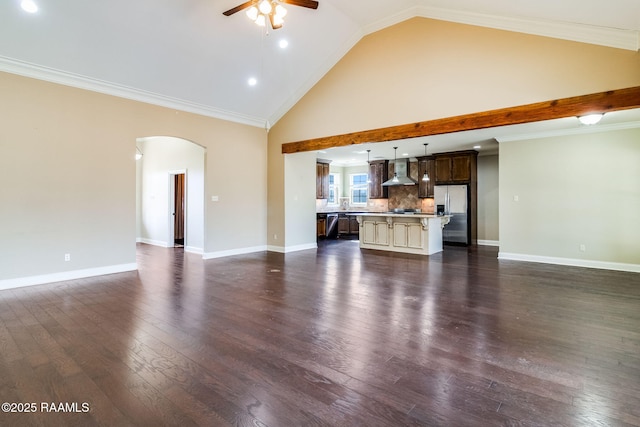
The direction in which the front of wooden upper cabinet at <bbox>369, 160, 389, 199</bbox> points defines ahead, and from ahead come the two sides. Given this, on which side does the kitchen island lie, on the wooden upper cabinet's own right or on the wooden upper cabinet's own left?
on the wooden upper cabinet's own left

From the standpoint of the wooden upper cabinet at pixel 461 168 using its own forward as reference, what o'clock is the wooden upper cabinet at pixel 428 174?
the wooden upper cabinet at pixel 428 174 is roughly at 4 o'clock from the wooden upper cabinet at pixel 461 168.

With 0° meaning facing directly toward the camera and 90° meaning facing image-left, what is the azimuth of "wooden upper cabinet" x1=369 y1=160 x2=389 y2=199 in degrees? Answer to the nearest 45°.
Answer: approximately 45°

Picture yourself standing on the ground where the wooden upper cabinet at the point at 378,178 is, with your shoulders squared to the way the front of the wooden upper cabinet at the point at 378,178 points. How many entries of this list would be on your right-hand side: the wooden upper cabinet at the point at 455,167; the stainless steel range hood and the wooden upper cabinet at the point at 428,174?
0

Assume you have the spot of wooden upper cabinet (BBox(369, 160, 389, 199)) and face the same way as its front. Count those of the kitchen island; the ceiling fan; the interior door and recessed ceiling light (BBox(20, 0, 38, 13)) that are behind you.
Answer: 0

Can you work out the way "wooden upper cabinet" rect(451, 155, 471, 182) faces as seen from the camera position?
facing the viewer

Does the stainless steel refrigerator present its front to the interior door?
no

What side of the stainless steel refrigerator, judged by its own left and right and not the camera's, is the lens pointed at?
front

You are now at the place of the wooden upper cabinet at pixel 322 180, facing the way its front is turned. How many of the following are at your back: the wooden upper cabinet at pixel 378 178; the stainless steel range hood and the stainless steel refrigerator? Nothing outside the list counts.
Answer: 0

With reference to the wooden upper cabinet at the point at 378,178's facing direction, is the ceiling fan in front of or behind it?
in front

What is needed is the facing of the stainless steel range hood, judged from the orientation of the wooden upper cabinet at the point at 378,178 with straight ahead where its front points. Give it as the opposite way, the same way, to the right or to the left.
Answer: the same way

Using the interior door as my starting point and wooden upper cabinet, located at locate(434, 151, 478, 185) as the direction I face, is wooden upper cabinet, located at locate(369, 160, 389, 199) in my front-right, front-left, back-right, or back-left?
front-left

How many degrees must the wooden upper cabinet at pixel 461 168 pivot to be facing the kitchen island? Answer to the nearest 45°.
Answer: approximately 45° to its right

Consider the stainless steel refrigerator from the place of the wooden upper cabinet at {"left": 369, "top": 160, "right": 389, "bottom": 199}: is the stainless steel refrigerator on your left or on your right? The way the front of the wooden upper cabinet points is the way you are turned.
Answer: on your left

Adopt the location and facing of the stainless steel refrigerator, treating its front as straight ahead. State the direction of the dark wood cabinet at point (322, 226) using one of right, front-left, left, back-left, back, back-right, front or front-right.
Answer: right

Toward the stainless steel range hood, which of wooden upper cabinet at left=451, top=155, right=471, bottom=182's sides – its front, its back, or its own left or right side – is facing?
right

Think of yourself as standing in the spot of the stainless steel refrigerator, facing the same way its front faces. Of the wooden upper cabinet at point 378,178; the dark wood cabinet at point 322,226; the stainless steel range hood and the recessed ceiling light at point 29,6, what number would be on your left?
0

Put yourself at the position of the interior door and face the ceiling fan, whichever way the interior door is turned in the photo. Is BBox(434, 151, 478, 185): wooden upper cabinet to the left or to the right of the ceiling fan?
left

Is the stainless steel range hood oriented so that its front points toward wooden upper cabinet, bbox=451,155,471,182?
no

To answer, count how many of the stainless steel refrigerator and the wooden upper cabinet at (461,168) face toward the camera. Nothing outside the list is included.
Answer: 2

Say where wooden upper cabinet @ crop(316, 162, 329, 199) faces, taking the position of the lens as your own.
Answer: facing the viewer and to the right of the viewer

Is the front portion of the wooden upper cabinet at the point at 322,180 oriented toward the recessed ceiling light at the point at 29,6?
no

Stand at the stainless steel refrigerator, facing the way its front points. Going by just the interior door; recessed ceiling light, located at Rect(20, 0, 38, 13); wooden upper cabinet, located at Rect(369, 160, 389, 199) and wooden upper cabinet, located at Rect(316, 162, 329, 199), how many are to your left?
0
